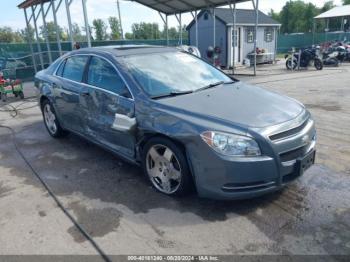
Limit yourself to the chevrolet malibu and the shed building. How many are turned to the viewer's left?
0

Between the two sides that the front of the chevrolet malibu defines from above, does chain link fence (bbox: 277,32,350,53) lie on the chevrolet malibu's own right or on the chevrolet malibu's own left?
on the chevrolet malibu's own left

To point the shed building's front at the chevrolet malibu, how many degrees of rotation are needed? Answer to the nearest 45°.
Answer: approximately 45° to its right

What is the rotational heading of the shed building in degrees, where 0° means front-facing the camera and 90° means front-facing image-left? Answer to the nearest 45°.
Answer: approximately 315°

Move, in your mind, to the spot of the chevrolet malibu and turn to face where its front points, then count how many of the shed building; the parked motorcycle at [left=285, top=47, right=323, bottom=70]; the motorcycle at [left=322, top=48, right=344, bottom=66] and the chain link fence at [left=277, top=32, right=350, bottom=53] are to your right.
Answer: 0

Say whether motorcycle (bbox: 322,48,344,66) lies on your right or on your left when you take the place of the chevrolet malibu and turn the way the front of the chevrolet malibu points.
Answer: on your left

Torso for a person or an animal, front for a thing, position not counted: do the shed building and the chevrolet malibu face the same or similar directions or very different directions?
same or similar directions

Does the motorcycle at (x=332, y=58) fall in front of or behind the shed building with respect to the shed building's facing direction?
in front

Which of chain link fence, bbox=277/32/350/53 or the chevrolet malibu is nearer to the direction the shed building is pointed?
the chevrolet malibu

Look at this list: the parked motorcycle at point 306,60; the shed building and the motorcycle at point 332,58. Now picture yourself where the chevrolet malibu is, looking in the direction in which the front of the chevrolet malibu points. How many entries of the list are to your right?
0
